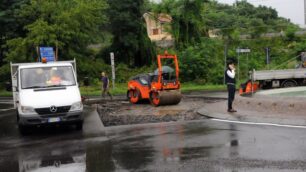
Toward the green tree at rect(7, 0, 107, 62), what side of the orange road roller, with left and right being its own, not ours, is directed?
back

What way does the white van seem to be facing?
toward the camera

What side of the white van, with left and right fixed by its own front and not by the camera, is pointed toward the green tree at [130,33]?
back

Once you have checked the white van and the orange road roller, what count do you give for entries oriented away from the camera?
0

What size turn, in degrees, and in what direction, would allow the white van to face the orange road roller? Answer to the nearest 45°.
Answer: approximately 135° to its left

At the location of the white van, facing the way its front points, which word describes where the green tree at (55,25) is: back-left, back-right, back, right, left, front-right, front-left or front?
back

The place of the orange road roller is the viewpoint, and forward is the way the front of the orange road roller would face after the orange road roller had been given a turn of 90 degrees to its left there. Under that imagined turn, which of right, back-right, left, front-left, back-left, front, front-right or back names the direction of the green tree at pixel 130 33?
front-left

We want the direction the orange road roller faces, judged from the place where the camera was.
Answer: facing the viewer and to the right of the viewer
